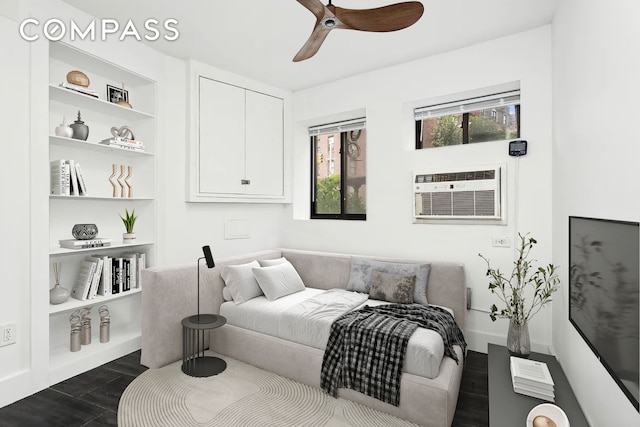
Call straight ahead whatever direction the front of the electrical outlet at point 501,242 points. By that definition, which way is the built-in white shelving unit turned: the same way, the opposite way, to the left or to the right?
to the left

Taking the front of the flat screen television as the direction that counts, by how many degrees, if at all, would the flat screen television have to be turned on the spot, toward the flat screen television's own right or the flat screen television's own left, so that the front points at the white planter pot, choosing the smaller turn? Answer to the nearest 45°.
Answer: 0° — it already faces it

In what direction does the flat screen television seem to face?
to the viewer's left

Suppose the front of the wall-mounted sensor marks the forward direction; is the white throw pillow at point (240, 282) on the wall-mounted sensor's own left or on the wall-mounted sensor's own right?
on the wall-mounted sensor's own right

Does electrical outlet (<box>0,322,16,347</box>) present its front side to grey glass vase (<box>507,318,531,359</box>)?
yes

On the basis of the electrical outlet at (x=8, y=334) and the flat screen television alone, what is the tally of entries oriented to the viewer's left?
1

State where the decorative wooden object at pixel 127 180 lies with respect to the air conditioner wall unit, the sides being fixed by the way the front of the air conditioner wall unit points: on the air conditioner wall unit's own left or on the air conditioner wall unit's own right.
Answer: on the air conditioner wall unit's own right

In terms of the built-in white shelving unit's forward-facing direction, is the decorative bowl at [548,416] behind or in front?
in front

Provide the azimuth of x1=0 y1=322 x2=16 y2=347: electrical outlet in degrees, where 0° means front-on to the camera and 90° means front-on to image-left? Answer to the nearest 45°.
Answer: approximately 315°

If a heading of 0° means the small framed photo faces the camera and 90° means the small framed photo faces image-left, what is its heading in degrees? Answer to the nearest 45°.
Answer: approximately 315°

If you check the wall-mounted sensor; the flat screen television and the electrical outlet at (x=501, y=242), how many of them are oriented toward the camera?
2

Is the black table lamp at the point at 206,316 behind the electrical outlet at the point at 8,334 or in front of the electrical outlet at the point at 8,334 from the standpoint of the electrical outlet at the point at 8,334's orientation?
in front

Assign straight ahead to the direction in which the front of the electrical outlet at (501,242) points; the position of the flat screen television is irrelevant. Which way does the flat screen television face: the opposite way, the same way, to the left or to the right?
to the right

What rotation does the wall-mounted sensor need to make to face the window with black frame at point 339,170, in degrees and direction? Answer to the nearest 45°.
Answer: approximately 90° to its right
